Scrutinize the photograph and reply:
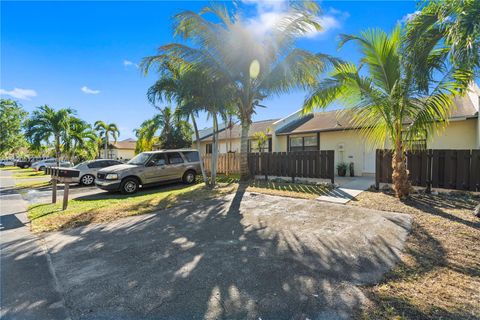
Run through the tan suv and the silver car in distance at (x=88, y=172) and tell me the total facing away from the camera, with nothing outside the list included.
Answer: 0

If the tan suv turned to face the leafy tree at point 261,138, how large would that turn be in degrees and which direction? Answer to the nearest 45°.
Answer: approximately 180°

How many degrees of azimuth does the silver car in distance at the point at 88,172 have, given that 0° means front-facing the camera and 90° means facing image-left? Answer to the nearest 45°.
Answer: approximately 90°

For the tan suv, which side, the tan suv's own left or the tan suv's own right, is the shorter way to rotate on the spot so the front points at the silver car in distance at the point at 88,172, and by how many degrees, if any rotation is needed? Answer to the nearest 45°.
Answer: approximately 90° to the tan suv's own right

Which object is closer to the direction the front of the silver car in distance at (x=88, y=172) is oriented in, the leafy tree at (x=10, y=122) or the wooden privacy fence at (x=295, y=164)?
the leafy tree

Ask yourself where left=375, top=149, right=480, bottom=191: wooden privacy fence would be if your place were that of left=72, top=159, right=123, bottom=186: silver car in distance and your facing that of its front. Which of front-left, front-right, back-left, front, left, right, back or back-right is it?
back-left

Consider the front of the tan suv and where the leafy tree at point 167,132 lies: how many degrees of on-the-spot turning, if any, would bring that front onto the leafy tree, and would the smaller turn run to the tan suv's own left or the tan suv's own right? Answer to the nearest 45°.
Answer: approximately 135° to the tan suv's own right

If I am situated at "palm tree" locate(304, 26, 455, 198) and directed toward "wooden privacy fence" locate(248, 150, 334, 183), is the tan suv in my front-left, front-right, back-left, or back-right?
front-left

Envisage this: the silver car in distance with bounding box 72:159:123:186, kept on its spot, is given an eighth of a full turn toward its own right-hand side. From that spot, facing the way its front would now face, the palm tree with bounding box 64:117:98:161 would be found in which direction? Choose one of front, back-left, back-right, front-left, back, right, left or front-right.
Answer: front-right

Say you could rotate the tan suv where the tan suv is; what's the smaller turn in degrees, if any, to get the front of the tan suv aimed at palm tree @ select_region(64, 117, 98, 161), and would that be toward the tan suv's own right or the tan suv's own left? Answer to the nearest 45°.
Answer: approximately 90° to the tan suv's own right

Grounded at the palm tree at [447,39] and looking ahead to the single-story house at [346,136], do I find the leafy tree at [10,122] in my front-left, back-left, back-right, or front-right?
front-left

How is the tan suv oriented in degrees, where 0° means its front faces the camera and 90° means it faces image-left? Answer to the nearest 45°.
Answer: approximately 45°
